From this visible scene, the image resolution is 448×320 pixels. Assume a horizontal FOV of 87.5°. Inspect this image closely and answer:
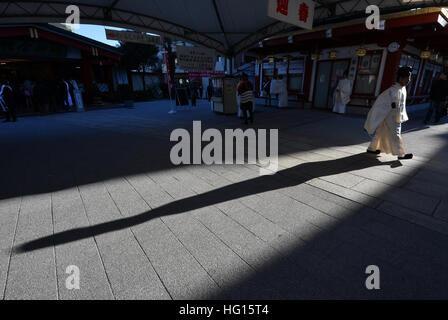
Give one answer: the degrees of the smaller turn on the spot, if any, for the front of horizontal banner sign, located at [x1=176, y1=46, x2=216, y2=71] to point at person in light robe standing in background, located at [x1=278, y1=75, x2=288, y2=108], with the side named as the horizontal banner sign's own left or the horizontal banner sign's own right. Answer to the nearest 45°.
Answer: approximately 135° to the horizontal banner sign's own left

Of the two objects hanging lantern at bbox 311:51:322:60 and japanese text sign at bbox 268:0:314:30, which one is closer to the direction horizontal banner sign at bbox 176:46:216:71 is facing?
the japanese text sign

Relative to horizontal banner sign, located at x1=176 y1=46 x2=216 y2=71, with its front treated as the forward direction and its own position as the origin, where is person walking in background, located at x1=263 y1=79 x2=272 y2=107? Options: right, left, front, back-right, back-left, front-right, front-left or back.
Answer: back-left

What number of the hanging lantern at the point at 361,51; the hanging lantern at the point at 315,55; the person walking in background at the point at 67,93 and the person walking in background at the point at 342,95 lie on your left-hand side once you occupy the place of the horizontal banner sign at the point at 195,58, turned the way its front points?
3

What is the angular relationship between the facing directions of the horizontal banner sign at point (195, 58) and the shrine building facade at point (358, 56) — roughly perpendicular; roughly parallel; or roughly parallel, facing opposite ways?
roughly perpendicular

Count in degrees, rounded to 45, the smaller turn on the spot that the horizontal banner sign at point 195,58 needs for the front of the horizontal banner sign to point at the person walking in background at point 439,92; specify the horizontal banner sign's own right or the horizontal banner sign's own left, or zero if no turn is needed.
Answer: approximately 45° to the horizontal banner sign's own left
